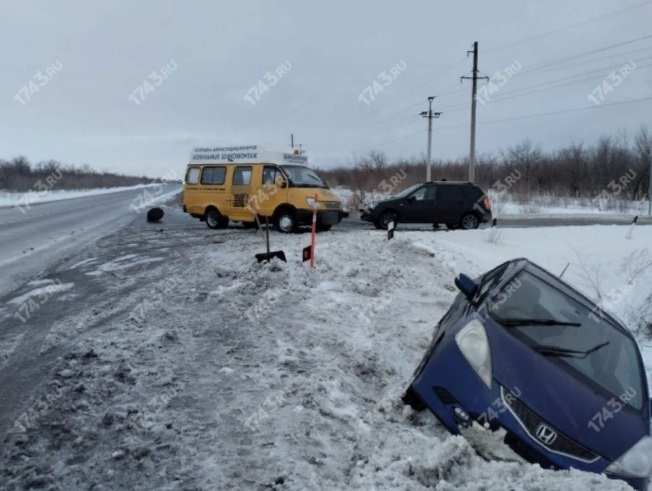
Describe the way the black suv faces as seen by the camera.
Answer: facing to the left of the viewer

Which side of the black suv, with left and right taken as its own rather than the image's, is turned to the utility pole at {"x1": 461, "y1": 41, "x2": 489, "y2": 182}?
right

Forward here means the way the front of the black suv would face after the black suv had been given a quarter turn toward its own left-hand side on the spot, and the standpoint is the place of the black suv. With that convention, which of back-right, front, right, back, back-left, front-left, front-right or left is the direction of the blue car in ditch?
front
